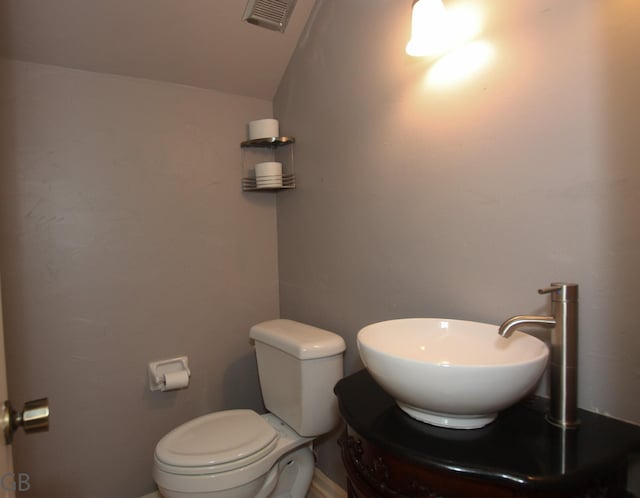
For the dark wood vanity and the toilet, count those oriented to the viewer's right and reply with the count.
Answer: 0

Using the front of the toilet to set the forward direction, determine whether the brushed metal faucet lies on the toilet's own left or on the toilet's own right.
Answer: on the toilet's own left

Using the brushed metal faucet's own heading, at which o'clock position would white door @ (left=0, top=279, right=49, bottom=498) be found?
The white door is roughly at 12 o'clock from the brushed metal faucet.

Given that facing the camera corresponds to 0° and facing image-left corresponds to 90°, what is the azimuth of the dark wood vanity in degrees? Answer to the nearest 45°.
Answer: approximately 45°

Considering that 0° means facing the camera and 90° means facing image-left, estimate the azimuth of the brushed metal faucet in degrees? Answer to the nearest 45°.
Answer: approximately 45°

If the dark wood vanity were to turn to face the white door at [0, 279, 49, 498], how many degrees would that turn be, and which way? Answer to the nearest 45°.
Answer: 0° — it already faces it
